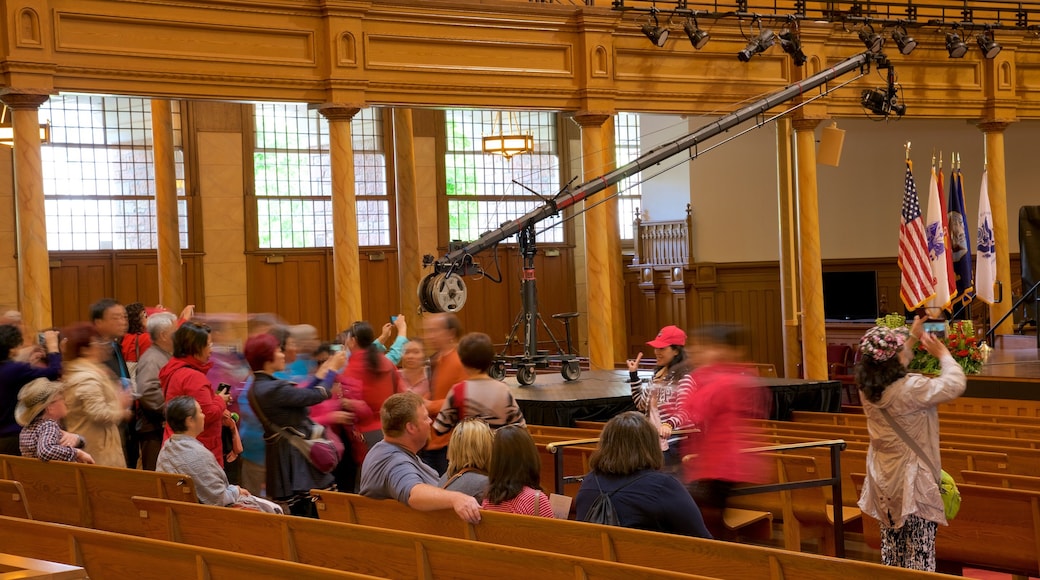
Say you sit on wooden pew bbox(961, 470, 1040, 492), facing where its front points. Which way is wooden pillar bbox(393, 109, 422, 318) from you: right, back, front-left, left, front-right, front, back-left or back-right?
left

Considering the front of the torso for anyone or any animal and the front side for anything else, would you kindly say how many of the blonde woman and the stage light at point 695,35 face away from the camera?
1

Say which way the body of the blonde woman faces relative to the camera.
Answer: away from the camera

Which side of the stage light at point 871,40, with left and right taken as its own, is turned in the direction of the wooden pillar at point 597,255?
right

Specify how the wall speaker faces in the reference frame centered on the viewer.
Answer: facing the viewer and to the left of the viewer

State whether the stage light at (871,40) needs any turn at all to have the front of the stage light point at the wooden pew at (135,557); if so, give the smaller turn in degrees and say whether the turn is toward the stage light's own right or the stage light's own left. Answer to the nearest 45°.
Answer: approximately 45° to the stage light's own right

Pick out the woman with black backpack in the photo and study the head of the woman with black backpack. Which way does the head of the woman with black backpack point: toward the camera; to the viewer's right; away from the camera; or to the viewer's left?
away from the camera

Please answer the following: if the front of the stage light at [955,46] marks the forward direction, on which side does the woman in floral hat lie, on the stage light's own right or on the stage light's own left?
on the stage light's own right

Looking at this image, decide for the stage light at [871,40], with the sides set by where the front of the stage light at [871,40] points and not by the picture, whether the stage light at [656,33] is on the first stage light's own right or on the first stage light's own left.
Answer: on the first stage light's own right

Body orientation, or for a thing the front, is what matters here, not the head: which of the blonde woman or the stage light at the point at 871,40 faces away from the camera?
the blonde woman

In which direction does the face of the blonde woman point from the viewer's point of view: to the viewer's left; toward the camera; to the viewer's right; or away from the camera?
away from the camera

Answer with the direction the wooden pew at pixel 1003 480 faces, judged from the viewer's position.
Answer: facing away from the viewer and to the right of the viewer

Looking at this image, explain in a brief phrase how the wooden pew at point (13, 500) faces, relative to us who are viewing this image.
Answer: facing away from the viewer and to the right of the viewer

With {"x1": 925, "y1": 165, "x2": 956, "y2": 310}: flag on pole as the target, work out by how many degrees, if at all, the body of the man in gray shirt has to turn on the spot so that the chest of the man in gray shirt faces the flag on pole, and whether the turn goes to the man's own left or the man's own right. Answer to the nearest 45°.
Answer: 0° — they already face it

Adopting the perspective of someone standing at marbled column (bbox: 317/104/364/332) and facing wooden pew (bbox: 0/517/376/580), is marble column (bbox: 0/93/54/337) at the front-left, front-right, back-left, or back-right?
front-right
